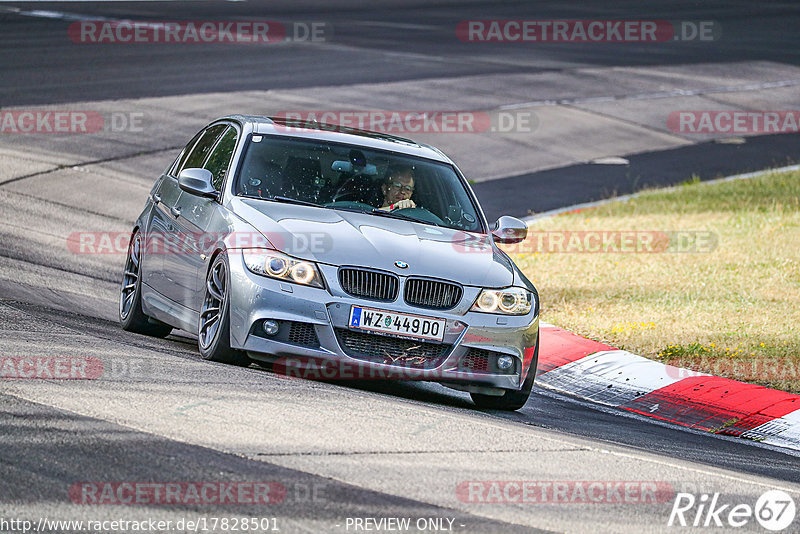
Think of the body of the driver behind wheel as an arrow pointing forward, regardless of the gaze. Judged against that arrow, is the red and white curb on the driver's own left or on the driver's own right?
on the driver's own left

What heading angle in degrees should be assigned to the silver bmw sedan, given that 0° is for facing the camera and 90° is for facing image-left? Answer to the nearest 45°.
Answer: approximately 315°

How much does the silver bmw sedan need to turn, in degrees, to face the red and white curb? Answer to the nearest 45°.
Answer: approximately 90° to its left

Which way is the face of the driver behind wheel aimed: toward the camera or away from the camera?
toward the camera
